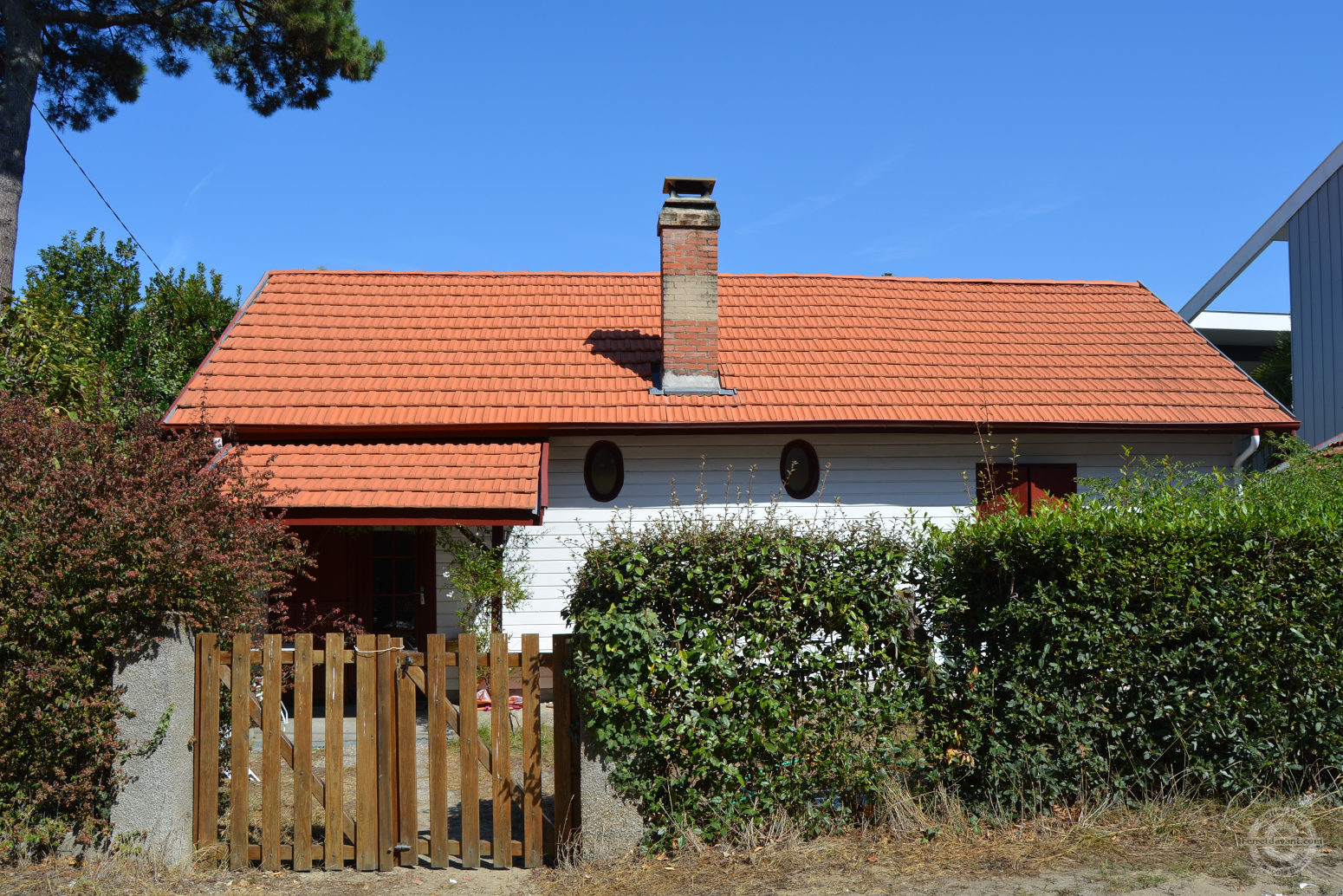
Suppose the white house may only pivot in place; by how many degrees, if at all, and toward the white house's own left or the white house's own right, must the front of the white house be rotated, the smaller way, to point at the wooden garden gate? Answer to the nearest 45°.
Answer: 0° — it already faces it

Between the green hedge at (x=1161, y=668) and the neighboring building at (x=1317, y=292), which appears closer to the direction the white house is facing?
the green hedge

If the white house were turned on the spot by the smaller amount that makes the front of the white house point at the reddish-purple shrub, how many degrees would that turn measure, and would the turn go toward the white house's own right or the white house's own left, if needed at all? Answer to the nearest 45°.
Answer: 0° — it already faces it

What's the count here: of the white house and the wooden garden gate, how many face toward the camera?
2

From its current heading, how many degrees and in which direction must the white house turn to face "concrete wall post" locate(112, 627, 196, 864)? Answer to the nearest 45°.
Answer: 0° — it already faces it

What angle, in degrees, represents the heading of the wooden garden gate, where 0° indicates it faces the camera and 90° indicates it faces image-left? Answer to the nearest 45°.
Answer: approximately 0°

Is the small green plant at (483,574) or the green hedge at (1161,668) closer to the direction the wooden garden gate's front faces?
the green hedge

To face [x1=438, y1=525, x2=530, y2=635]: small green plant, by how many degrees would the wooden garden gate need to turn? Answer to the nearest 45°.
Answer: approximately 180°

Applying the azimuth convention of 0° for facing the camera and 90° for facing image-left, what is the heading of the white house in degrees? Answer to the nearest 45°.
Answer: approximately 0°

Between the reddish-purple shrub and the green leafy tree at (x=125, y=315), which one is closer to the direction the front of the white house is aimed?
the reddish-purple shrub

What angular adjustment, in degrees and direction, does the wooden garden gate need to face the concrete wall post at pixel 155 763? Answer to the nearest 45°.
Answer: approximately 90° to its right
